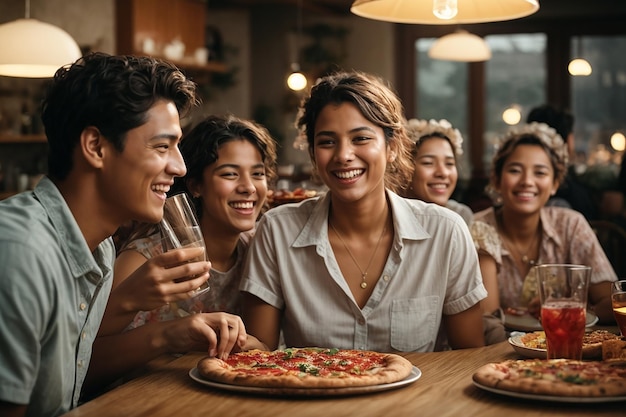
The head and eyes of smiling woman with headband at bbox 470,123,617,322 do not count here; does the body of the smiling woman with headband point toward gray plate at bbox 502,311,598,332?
yes

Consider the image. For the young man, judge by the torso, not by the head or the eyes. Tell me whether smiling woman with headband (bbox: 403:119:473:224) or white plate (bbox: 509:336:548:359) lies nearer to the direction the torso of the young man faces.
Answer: the white plate

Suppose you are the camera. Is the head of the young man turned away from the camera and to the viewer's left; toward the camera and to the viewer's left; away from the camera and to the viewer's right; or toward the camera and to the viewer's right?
toward the camera and to the viewer's right

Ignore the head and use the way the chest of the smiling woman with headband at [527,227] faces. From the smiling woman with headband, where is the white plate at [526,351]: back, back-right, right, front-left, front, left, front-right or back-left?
front

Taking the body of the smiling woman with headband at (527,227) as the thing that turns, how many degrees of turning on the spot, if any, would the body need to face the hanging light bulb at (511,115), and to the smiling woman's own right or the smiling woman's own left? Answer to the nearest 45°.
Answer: approximately 180°

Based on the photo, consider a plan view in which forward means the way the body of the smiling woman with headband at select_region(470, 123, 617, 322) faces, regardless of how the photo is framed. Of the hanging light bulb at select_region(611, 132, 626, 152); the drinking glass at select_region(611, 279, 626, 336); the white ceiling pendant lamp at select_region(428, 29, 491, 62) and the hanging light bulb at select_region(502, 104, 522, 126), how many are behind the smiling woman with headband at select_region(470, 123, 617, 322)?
3

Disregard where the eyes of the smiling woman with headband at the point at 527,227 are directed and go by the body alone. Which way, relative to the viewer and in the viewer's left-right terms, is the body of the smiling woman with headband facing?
facing the viewer

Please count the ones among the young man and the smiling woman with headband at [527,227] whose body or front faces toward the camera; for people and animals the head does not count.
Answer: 1

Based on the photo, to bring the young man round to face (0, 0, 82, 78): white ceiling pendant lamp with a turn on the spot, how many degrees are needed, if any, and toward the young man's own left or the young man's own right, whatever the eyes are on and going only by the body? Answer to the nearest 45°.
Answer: approximately 90° to the young man's own left

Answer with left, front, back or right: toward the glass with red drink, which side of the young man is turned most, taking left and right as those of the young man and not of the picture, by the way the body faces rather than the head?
front

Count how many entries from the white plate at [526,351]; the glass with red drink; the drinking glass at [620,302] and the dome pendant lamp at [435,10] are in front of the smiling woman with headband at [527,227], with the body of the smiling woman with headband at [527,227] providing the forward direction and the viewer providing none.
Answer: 4

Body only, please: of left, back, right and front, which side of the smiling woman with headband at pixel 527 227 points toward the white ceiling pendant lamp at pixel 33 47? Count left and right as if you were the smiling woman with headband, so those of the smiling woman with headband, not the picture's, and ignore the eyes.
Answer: right

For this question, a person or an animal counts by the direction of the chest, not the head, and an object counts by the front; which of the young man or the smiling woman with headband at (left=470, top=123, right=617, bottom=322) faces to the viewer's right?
the young man

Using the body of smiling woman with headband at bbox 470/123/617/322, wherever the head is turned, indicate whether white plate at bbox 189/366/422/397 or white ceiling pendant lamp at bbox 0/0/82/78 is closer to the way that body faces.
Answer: the white plate

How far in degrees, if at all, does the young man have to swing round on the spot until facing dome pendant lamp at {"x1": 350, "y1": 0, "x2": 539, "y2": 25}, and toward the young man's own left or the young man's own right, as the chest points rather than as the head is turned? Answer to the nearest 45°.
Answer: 0° — they already face it

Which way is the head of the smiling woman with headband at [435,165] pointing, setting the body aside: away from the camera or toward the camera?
toward the camera

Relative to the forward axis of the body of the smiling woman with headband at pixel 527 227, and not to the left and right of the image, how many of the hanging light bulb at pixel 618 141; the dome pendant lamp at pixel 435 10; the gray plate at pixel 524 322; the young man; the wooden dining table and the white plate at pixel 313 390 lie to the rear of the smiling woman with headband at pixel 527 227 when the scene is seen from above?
1

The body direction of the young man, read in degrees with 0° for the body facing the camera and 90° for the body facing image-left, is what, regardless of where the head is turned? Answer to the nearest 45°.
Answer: approximately 270°
